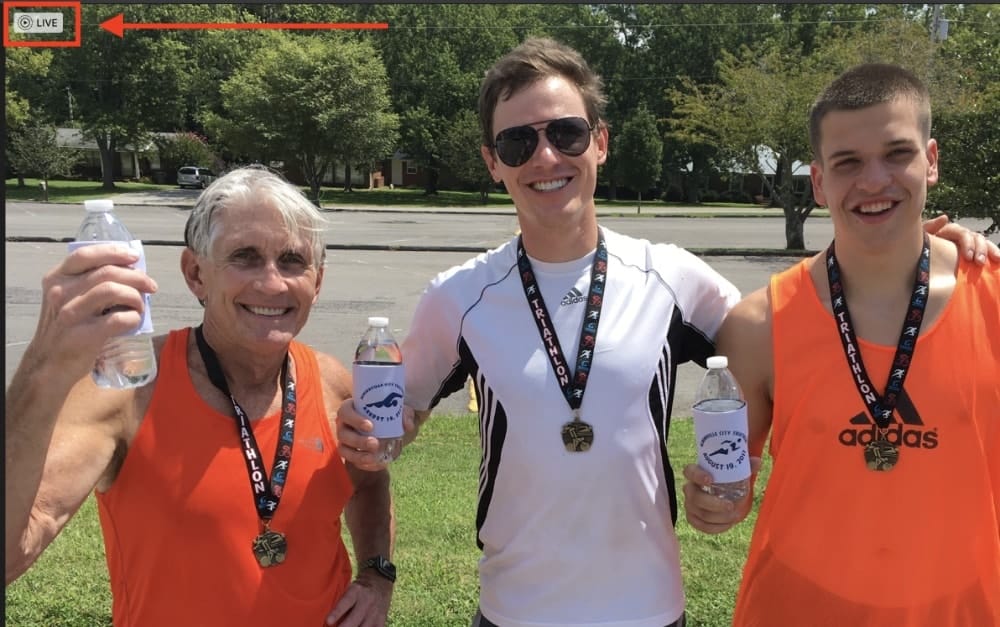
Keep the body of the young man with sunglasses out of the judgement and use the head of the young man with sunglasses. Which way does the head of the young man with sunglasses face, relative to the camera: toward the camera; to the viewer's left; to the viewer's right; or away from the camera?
toward the camera

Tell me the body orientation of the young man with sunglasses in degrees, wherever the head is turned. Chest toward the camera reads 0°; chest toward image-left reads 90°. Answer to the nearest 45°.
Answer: approximately 0°

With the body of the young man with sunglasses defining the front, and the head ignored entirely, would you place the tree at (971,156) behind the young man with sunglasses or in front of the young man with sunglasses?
behind

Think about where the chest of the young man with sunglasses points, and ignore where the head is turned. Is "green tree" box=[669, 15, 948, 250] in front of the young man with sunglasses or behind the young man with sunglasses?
behind
